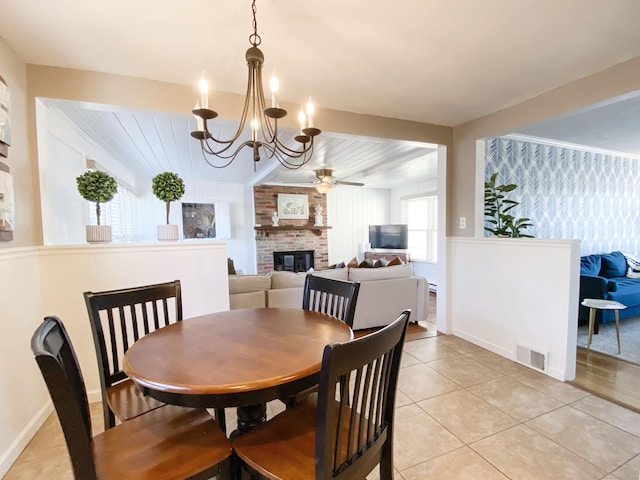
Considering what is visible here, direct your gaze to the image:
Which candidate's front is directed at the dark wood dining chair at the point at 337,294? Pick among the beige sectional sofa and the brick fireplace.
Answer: the brick fireplace

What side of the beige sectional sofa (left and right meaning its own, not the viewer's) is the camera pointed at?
back

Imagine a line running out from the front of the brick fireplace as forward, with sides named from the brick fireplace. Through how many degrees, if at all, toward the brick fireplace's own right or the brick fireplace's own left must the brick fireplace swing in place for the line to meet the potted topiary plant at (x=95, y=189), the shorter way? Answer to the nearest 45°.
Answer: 0° — it already faces it

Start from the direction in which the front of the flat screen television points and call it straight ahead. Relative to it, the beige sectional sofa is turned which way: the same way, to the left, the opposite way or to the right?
the opposite way

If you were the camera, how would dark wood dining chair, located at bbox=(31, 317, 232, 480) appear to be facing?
facing away from the viewer and to the right of the viewer

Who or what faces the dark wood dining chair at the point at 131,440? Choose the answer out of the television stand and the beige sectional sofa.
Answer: the television stand

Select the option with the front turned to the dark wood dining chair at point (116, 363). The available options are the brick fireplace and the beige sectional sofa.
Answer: the brick fireplace
